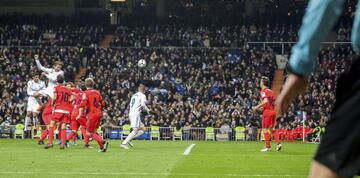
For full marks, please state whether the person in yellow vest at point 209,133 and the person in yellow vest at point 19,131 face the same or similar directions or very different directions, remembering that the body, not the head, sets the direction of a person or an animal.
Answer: same or similar directions

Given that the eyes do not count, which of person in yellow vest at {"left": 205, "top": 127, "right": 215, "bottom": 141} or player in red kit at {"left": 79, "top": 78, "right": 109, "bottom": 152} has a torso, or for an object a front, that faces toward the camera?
the person in yellow vest

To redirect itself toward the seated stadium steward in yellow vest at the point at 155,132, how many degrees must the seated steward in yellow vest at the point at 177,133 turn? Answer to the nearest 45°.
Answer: approximately 90° to its left

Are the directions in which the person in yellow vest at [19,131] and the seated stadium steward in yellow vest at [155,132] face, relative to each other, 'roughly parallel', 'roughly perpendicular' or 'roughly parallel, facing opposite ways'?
roughly parallel
